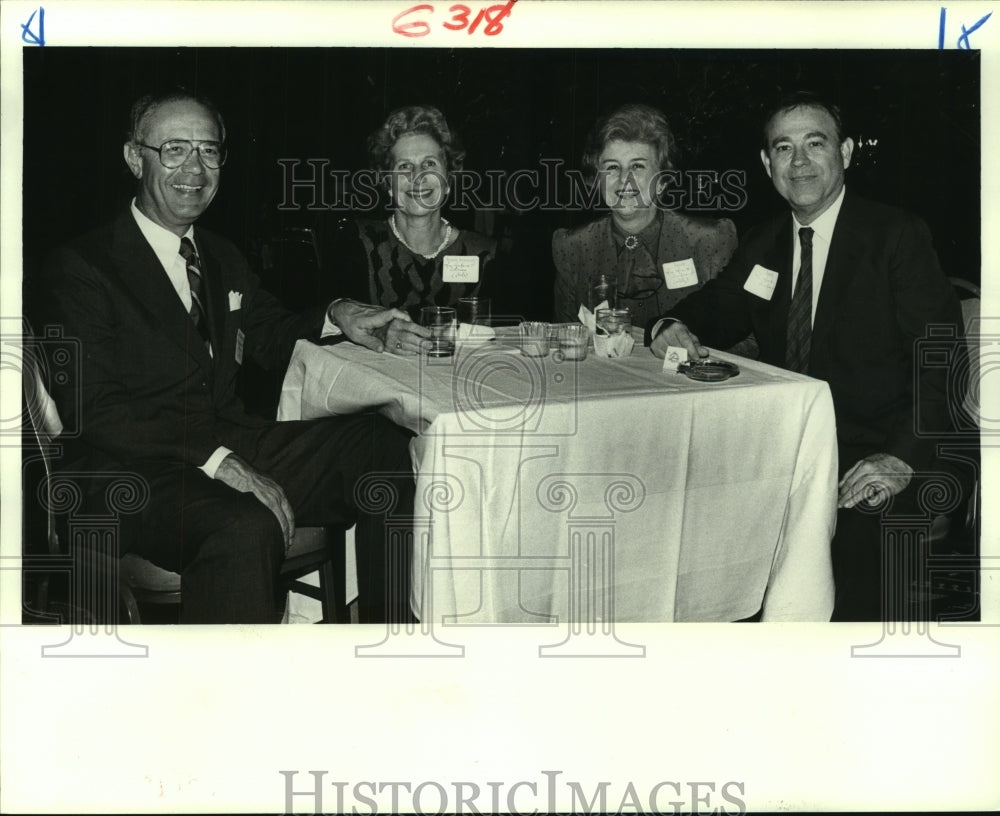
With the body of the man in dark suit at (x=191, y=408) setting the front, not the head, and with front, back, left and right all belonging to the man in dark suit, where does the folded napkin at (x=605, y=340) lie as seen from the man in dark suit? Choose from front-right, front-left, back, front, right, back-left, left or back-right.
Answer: front-left

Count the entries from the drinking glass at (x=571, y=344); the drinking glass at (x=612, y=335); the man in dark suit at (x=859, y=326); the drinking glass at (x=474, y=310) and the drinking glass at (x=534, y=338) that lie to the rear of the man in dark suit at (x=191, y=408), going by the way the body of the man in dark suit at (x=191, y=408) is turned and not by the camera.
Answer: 0

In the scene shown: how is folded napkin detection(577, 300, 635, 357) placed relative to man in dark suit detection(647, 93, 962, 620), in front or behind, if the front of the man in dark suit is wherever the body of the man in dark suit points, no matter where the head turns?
in front

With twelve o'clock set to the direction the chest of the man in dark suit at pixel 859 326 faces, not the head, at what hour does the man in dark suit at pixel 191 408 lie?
the man in dark suit at pixel 191 408 is roughly at 1 o'clock from the man in dark suit at pixel 859 326.

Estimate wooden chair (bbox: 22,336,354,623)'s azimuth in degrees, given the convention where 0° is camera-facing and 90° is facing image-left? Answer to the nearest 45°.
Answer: approximately 270°

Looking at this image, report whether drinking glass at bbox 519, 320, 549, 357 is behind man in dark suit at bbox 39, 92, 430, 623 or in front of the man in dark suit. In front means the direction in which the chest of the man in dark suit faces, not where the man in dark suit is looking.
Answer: in front

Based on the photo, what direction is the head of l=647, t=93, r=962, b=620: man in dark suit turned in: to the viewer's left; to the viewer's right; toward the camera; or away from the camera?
toward the camera

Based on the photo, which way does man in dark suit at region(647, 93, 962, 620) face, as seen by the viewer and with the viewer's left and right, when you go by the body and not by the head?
facing the viewer and to the left of the viewer

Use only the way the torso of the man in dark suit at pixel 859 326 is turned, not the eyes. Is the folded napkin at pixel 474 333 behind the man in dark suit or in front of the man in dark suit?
in front

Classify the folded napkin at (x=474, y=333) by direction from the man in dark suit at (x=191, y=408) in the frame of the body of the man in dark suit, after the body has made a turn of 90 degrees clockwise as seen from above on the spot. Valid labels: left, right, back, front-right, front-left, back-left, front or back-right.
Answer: back-left
